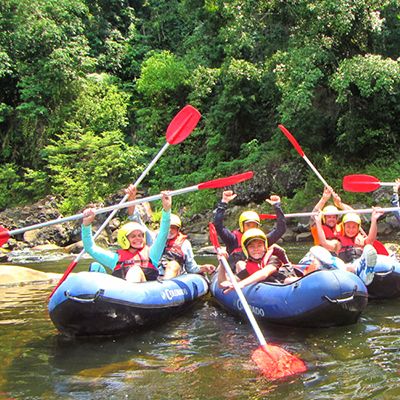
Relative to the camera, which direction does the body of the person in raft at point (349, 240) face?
toward the camera

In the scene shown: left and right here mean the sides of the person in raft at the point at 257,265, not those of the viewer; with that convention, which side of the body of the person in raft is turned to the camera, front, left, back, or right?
front

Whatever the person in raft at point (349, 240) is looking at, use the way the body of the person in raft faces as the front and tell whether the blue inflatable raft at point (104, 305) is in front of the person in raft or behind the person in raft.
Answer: in front

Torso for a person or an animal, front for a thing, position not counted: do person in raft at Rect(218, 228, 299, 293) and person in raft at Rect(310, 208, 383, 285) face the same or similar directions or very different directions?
same or similar directions

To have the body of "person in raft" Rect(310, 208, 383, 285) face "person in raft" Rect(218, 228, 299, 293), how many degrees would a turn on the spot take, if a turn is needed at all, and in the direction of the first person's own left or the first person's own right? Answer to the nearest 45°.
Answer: approximately 45° to the first person's own right

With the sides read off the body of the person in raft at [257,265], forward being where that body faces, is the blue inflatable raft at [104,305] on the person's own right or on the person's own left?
on the person's own right

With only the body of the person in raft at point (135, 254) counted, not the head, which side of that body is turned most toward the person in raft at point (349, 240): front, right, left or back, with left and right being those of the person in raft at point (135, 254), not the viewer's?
left

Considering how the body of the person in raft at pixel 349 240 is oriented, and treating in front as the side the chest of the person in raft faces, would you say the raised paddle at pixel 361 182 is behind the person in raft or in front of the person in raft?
behind

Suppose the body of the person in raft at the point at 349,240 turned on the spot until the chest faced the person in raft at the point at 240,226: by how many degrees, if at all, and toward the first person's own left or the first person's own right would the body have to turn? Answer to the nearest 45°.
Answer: approximately 45° to the first person's own right

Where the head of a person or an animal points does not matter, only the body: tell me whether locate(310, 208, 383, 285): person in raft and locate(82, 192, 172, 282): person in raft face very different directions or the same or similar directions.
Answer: same or similar directions

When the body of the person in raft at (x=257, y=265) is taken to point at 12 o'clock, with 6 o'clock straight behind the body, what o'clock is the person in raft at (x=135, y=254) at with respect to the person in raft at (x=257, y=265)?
the person in raft at (x=135, y=254) is roughly at 3 o'clock from the person in raft at (x=257, y=265).

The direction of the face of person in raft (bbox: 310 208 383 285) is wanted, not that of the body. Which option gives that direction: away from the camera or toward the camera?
toward the camera
